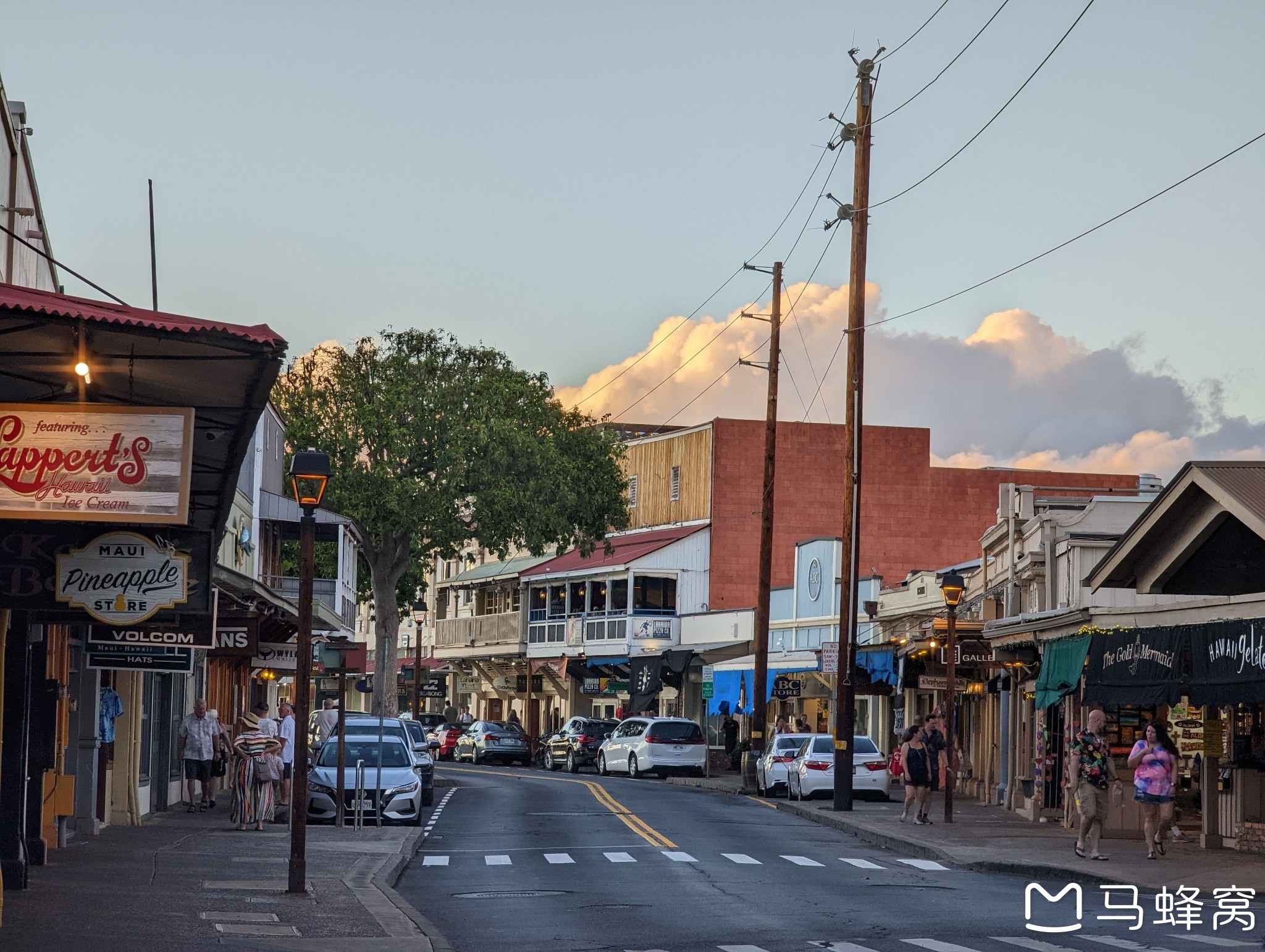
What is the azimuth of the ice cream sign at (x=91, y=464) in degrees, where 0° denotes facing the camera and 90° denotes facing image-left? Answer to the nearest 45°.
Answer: approximately 0°

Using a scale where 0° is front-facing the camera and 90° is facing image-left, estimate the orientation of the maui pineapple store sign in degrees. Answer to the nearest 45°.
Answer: approximately 0°

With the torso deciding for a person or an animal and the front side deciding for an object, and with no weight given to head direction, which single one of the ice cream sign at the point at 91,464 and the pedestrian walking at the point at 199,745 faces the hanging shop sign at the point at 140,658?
the pedestrian walking

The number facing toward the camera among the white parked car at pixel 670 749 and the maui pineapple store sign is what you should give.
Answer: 1

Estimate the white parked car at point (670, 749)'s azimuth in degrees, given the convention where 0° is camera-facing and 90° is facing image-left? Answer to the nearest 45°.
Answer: approximately 135°

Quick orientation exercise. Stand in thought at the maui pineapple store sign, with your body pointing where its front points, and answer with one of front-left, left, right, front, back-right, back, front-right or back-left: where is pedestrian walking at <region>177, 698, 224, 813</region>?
back

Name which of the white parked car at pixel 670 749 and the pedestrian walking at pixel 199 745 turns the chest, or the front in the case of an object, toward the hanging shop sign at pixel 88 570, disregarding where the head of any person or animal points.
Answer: the pedestrian walking

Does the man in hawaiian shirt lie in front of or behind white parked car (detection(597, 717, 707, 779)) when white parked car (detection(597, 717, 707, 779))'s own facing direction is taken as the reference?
behind

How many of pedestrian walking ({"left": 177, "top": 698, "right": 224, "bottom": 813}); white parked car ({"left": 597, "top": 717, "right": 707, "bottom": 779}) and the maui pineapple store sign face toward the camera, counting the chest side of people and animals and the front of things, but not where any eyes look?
2
